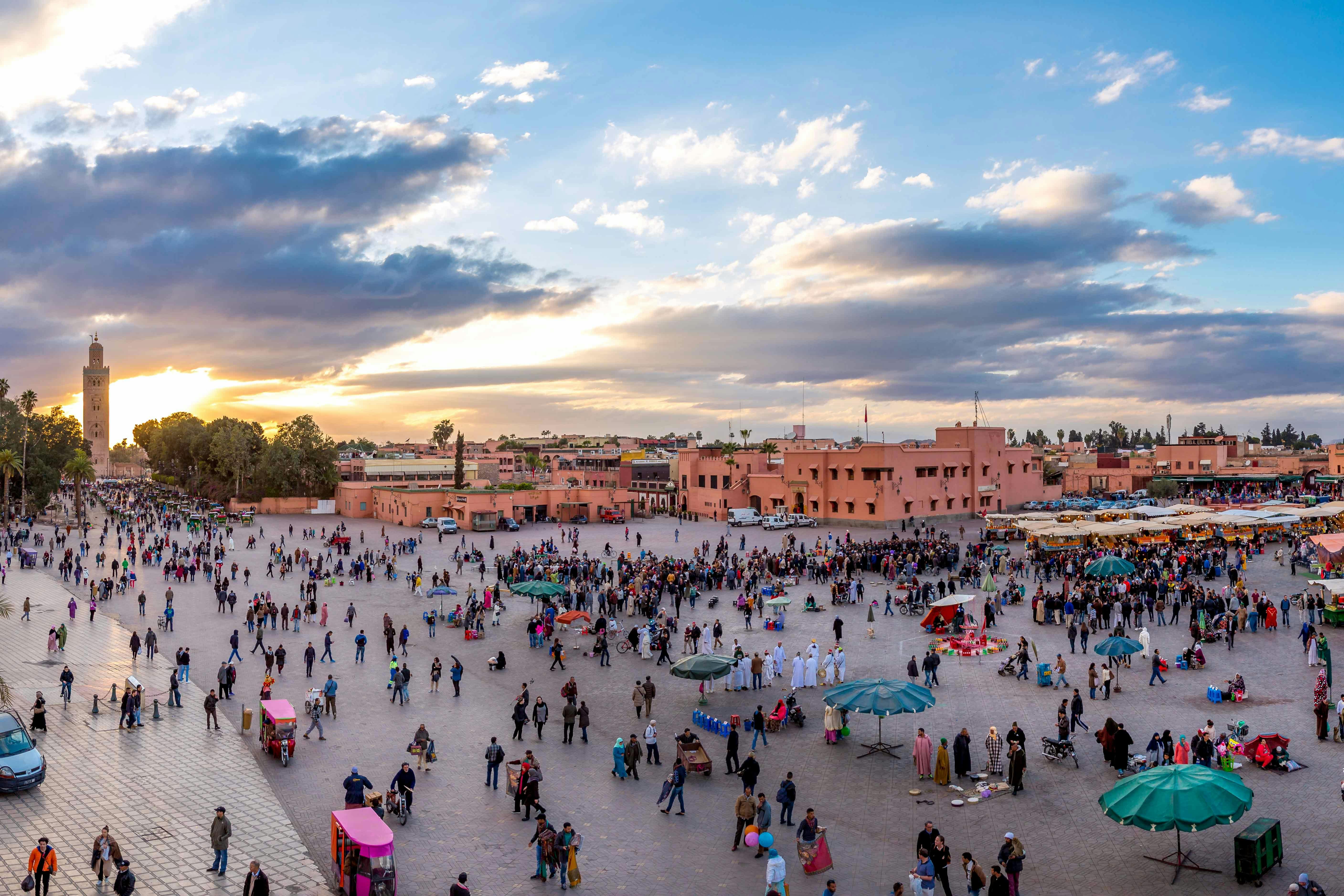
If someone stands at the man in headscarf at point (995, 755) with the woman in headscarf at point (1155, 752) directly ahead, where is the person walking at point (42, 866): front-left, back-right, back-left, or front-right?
back-right

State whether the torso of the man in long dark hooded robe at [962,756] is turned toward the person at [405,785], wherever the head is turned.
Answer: no

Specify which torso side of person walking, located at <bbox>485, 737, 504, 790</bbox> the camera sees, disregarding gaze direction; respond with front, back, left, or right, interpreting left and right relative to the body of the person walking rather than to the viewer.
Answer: back

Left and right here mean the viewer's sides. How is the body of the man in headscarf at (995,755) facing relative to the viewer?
facing the viewer

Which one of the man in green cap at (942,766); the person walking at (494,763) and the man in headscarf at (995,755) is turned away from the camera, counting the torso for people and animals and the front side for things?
the person walking

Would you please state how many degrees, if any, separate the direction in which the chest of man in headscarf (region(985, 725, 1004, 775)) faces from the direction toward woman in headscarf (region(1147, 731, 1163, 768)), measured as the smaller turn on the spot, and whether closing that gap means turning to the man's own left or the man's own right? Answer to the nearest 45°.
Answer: approximately 90° to the man's own left

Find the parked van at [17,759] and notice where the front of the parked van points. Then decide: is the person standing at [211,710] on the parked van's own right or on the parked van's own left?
on the parked van's own left

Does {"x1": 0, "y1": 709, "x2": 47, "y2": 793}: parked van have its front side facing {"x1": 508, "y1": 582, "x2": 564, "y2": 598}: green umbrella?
no

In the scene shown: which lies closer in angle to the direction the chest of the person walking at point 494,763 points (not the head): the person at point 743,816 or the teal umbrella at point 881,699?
the teal umbrella

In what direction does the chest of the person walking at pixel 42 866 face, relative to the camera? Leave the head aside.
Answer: toward the camera
